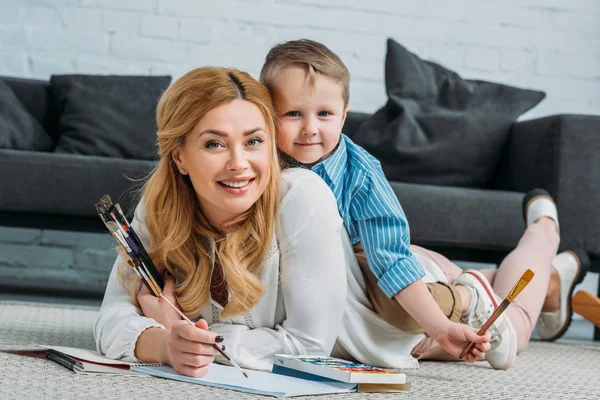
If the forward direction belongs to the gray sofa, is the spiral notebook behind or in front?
in front

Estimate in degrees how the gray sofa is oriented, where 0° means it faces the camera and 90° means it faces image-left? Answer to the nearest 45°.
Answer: approximately 0°

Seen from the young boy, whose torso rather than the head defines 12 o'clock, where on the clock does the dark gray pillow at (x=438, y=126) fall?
The dark gray pillow is roughly at 5 o'clock from the young boy.

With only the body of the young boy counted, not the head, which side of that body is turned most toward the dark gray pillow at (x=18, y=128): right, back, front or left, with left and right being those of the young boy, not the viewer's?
right

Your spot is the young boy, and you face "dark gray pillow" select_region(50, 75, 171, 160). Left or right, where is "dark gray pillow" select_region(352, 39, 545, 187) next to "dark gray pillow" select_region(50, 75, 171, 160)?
right

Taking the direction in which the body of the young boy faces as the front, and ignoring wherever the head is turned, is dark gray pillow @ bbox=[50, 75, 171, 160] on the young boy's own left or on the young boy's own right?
on the young boy's own right

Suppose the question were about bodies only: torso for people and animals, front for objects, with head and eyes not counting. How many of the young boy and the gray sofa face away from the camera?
0

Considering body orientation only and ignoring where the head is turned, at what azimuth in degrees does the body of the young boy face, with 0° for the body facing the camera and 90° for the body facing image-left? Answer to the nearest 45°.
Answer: approximately 45°
